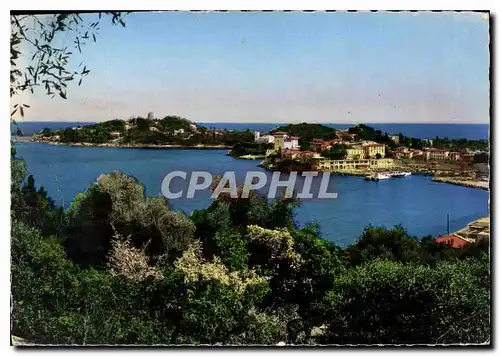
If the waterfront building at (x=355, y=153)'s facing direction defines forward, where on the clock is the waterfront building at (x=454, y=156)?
the waterfront building at (x=454, y=156) is roughly at 9 o'clock from the waterfront building at (x=355, y=153).

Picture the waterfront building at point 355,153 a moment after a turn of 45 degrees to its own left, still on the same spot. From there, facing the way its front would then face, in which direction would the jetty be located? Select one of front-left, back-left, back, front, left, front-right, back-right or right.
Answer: front-left

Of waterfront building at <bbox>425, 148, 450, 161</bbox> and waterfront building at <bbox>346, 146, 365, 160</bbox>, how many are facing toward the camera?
2

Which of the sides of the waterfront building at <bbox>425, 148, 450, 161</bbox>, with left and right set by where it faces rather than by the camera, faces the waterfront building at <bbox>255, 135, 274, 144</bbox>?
right

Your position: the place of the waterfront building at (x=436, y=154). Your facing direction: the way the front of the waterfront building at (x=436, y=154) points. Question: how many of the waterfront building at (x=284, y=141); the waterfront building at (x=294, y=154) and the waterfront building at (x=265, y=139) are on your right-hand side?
3

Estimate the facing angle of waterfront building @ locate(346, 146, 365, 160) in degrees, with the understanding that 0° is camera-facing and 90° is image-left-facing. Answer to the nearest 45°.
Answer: approximately 0°
